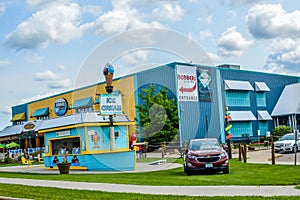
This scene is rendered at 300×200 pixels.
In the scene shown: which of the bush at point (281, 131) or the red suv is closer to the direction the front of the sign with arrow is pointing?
the red suv

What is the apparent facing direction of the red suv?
toward the camera

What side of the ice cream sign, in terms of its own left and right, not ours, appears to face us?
front

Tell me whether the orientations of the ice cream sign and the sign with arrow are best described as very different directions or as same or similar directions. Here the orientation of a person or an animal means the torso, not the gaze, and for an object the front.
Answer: same or similar directions

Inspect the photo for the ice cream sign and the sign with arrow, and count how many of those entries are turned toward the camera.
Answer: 2

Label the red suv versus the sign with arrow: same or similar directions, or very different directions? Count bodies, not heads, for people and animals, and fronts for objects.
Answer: same or similar directions

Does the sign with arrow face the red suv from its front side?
yes
